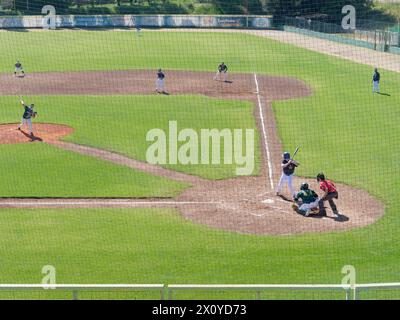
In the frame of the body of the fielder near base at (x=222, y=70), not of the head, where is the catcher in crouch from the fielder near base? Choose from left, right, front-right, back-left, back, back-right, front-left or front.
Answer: front

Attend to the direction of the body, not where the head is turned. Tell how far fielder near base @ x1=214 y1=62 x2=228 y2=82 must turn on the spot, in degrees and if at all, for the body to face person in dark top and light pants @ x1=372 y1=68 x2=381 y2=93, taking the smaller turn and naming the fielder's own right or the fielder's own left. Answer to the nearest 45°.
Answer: approximately 45° to the fielder's own left

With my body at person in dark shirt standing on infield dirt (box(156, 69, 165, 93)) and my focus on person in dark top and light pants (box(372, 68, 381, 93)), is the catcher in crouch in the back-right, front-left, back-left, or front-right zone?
front-right

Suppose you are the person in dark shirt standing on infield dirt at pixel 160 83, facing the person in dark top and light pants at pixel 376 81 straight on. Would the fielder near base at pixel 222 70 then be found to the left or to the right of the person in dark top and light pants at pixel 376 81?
left

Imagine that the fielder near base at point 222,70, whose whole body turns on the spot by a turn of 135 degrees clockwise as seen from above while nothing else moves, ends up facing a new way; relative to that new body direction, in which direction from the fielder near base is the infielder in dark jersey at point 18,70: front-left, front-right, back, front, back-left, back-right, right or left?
front-left

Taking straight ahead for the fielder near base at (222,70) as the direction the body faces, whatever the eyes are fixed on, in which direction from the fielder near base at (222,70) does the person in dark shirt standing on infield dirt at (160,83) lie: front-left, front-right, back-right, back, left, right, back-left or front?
front-right

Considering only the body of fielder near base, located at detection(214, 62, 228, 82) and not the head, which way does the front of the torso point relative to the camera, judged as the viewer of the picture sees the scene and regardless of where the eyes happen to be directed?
toward the camera
